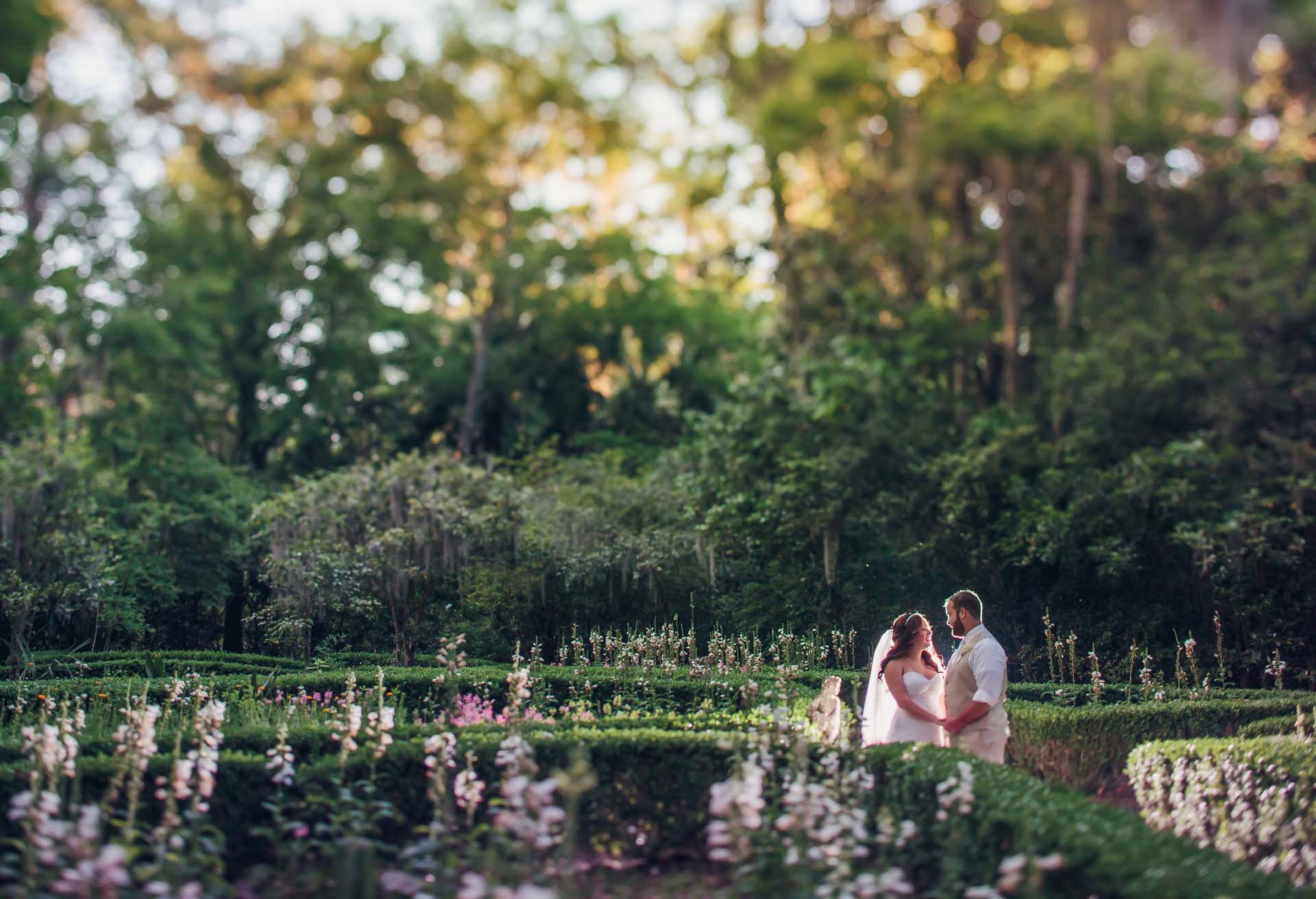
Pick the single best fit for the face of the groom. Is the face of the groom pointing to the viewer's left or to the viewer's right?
to the viewer's left

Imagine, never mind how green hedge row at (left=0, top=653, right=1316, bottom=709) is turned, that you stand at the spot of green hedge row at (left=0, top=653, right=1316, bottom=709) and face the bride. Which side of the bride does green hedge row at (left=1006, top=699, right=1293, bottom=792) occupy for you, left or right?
left

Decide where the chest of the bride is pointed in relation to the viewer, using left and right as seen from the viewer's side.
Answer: facing the viewer and to the right of the viewer

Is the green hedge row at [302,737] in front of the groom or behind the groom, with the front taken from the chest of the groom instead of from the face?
in front

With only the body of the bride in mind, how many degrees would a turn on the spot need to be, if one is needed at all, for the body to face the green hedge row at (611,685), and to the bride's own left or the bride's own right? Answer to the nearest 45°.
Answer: approximately 180°

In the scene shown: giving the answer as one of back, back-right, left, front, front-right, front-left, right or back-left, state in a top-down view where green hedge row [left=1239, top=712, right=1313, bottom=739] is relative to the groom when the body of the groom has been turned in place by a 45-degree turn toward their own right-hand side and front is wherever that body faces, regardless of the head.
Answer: back-right

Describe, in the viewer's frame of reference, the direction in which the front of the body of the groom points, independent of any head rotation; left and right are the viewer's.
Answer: facing the viewer and to the left of the viewer

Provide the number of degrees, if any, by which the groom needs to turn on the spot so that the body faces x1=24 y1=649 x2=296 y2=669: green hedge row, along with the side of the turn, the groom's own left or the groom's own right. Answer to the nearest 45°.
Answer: approximately 90° to the groom's own right

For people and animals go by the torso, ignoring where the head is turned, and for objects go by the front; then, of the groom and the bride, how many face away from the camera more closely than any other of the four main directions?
0
